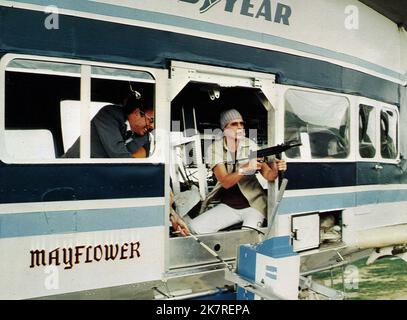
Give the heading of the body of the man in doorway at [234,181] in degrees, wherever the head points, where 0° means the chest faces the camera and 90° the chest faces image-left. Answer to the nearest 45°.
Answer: approximately 315°

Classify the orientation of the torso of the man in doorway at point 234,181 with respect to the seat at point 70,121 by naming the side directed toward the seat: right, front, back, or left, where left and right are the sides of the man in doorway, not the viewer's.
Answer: right

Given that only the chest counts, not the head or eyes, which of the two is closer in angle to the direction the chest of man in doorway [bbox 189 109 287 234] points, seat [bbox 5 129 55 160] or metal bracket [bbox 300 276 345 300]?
the metal bracket

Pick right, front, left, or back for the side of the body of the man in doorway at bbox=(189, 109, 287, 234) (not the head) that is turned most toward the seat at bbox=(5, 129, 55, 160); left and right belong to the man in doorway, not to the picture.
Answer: right

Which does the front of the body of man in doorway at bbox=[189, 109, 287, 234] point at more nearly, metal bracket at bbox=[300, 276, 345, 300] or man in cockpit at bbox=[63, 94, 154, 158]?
the metal bracket

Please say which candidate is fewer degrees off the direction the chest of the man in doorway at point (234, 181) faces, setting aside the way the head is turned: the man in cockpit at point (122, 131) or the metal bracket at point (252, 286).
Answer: the metal bracket
